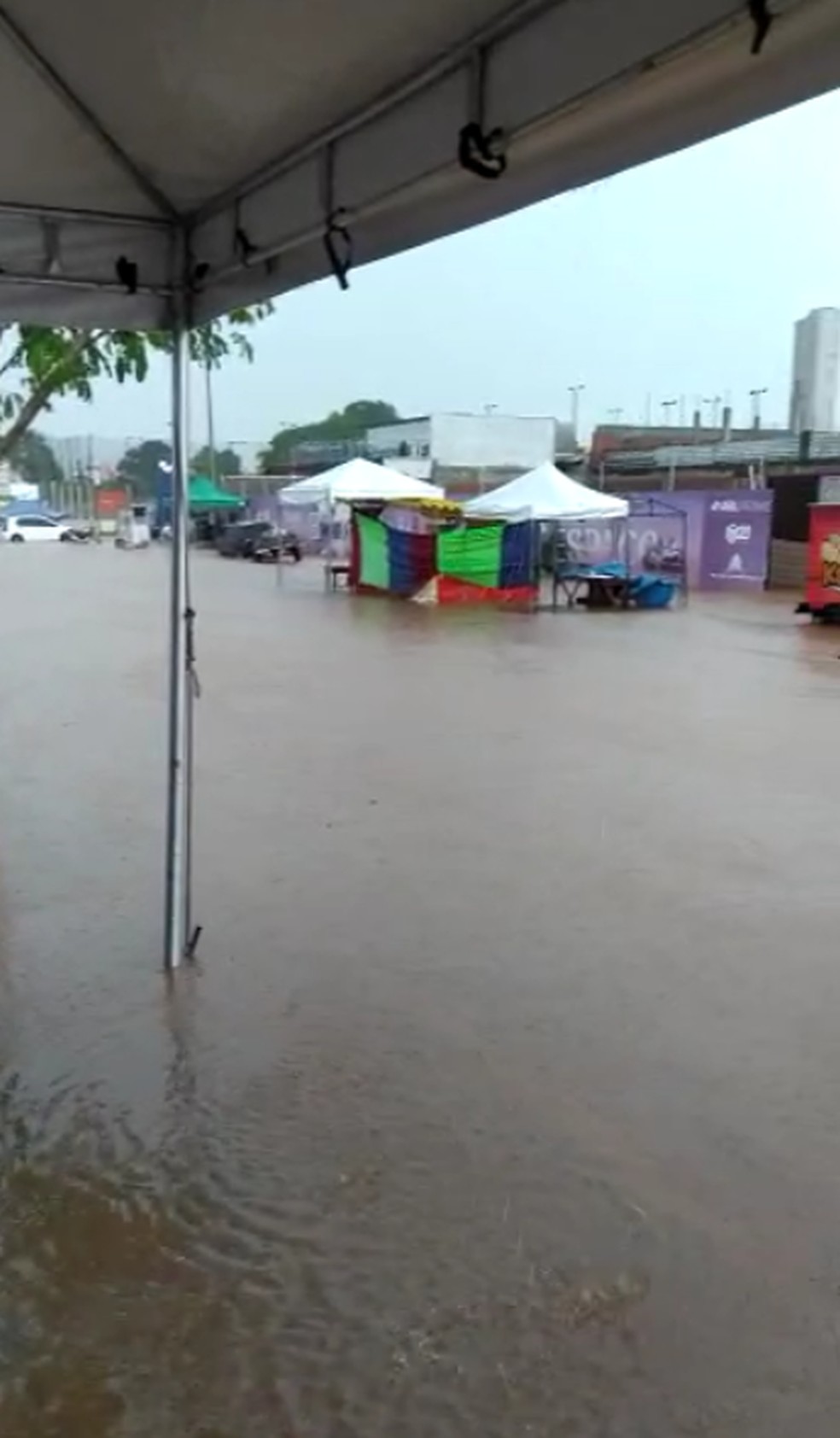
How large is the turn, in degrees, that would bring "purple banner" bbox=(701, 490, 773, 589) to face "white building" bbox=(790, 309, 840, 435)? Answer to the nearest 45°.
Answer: approximately 180°

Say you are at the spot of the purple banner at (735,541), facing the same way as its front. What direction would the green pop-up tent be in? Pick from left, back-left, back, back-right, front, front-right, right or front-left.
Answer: back-right

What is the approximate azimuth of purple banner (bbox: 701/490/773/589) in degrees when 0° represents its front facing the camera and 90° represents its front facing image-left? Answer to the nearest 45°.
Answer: approximately 0°
